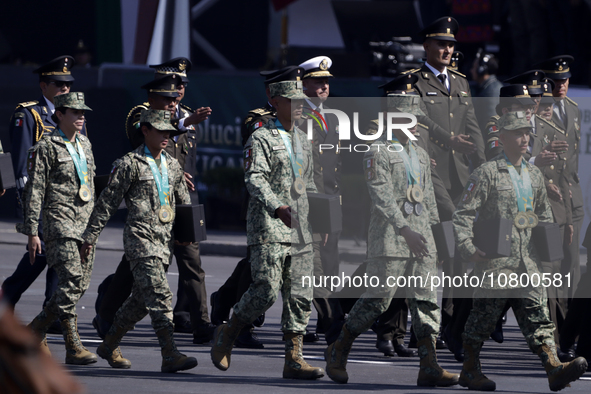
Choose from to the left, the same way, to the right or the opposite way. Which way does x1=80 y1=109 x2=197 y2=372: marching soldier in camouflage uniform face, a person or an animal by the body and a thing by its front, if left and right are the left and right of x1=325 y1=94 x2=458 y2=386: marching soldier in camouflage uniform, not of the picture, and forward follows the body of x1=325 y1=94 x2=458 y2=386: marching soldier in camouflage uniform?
the same way

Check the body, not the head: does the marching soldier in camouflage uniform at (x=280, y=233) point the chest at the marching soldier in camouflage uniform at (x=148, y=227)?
no

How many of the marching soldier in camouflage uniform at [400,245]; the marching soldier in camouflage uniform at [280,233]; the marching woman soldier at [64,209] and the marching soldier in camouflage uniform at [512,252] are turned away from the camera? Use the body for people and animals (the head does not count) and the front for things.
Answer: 0

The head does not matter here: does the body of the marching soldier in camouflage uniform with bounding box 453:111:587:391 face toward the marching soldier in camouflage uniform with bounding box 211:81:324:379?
no

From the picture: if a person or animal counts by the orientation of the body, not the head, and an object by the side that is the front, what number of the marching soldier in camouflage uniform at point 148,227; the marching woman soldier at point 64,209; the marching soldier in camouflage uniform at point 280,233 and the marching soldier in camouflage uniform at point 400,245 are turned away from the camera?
0
